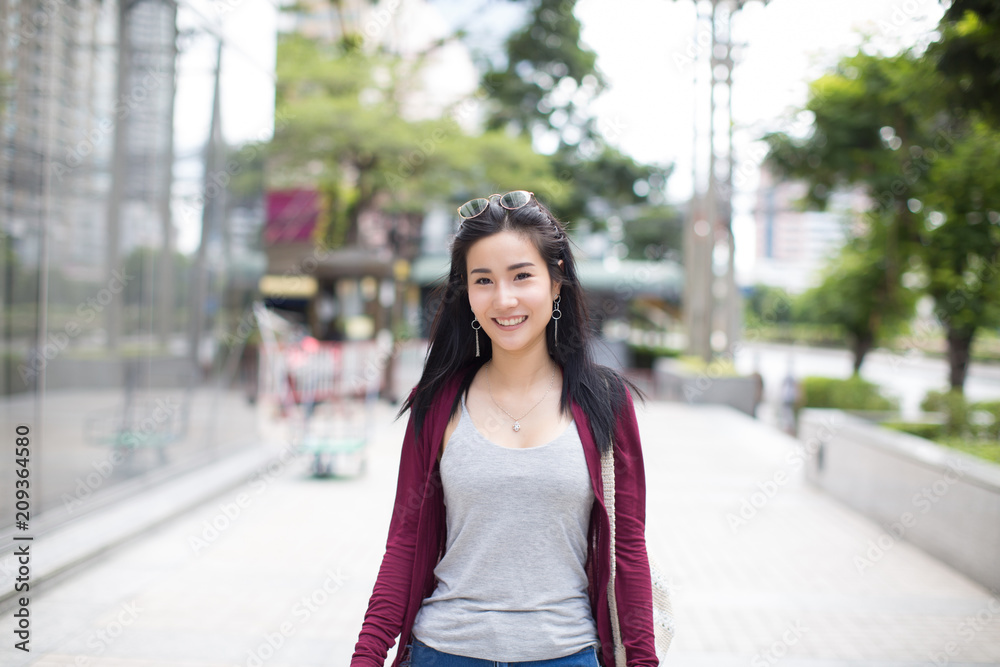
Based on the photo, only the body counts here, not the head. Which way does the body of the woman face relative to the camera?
toward the camera

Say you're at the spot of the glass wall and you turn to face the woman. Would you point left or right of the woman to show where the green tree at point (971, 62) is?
left

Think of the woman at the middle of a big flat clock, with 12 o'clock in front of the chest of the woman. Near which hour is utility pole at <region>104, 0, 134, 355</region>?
The utility pole is roughly at 5 o'clock from the woman.

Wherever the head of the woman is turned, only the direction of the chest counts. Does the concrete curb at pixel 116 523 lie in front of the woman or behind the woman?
behind

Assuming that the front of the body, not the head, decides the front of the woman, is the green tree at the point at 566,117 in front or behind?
behind

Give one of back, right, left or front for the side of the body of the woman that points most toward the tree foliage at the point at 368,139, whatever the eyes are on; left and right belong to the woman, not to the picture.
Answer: back

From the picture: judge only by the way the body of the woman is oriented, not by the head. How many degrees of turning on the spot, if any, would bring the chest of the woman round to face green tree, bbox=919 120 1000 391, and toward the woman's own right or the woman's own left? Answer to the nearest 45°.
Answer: approximately 135° to the woman's own left

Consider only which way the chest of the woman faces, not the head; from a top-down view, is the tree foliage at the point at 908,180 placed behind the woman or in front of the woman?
behind
